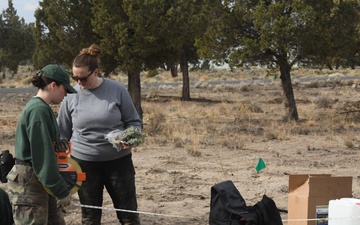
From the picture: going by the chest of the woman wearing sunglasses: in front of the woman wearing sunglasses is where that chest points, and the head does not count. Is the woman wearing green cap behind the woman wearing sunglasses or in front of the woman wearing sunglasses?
in front

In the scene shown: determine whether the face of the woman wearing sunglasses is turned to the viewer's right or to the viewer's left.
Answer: to the viewer's left

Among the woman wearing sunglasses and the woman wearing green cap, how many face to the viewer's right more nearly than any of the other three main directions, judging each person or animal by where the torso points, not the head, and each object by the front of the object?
1

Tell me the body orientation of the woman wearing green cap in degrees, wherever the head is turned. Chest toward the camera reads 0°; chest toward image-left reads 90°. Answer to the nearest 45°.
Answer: approximately 270°

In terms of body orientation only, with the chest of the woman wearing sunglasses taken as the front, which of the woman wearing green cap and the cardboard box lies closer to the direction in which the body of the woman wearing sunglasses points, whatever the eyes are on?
the woman wearing green cap

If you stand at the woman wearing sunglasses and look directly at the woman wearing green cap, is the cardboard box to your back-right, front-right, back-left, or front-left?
back-left

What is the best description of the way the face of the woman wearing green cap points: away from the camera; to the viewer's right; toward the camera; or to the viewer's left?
to the viewer's right

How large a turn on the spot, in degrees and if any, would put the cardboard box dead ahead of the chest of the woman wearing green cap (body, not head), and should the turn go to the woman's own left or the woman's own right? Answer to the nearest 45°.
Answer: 0° — they already face it

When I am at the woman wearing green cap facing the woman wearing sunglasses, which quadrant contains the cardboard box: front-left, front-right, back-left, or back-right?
front-right

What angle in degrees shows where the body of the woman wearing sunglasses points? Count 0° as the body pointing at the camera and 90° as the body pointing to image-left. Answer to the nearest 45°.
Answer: approximately 45°

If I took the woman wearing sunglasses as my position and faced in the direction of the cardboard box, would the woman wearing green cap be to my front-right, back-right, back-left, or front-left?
back-right

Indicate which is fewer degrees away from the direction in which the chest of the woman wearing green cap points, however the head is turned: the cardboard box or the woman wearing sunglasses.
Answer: the cardboard box
